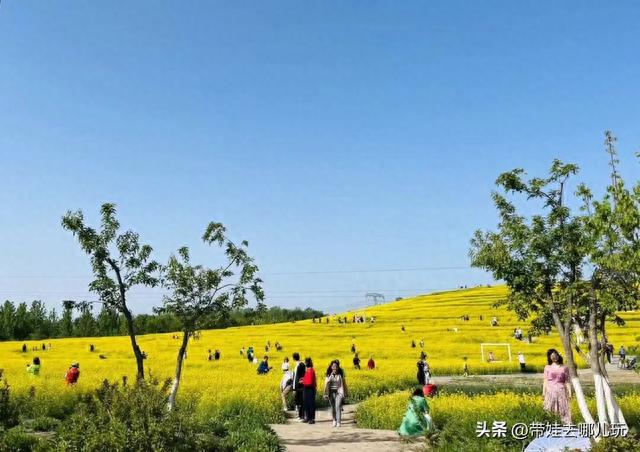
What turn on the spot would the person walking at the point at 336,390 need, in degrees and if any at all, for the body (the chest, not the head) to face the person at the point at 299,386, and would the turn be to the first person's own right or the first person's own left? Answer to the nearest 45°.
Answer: approximately 135° to the first person's own right

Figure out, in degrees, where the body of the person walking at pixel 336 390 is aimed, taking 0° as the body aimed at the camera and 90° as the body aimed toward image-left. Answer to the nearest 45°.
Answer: approximately 0°

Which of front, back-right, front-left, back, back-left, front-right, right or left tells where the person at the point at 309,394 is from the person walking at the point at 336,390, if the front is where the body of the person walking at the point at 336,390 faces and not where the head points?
back-right

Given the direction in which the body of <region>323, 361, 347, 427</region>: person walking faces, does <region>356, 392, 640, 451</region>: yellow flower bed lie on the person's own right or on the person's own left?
on the person's own left

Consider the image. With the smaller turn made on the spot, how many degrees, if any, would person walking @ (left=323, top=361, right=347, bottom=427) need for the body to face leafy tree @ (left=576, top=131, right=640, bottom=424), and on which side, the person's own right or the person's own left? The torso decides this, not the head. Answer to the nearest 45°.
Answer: approximately 45° to the person's own left

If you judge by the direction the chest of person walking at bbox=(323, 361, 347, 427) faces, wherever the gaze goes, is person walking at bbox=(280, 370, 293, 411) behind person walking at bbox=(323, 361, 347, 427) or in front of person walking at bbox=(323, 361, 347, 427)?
behind

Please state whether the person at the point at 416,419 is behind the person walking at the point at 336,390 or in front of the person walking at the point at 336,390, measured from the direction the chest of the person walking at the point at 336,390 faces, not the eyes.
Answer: in front

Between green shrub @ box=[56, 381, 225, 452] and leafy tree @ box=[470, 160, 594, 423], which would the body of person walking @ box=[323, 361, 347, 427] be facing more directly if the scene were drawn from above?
the green shrub

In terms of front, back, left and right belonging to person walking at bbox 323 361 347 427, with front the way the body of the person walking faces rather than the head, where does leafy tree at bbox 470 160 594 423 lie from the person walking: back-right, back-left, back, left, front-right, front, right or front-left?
front-left
